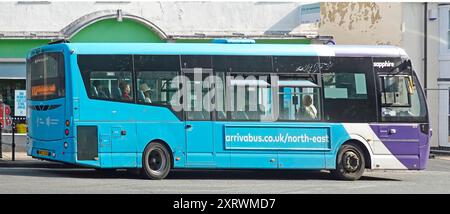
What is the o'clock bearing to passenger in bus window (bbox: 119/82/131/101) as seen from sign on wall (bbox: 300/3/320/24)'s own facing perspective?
The passenger in bus window is roughly at 1 o'clock from the sign on wall.

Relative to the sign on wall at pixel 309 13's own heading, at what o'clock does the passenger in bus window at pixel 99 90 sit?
The passenger in bus window is roughly at 1 o'clock from the sign on wall.

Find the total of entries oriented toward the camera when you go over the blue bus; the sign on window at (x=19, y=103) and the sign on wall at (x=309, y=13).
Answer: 2

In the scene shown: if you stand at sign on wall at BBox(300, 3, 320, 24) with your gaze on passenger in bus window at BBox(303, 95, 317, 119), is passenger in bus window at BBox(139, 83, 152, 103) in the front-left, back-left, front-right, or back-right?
front-right

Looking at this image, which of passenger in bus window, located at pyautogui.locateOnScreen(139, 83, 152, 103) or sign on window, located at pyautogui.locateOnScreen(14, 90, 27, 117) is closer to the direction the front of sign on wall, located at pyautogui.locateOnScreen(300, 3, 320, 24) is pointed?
the passenger in bus window

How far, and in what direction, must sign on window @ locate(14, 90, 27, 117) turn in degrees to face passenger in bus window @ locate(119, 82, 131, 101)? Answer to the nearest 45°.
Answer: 0° — it already faces them

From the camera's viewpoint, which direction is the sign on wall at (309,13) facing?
toward the camera

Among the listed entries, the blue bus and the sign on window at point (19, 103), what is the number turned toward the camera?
1

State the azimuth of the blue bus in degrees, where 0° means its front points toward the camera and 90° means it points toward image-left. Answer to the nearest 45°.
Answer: approximately 225°

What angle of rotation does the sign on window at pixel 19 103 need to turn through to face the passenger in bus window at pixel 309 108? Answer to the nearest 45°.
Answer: approximately 45° to its left

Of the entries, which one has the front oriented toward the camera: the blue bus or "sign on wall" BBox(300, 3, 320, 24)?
the sign on wall

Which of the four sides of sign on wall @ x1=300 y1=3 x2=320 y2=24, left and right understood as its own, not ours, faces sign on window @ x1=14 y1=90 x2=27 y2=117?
right

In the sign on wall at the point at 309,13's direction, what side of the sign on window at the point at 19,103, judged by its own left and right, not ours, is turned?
left

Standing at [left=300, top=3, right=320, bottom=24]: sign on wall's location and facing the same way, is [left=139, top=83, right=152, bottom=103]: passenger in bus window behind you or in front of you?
in front
